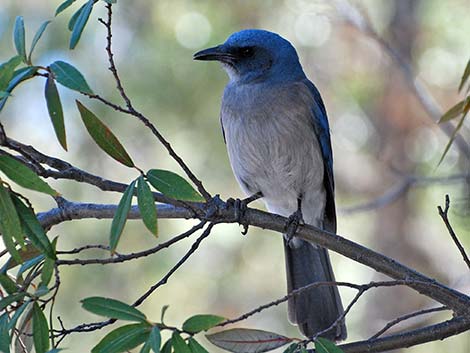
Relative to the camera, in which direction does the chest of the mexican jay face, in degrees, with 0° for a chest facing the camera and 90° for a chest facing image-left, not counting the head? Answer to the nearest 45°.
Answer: approximately 45°
